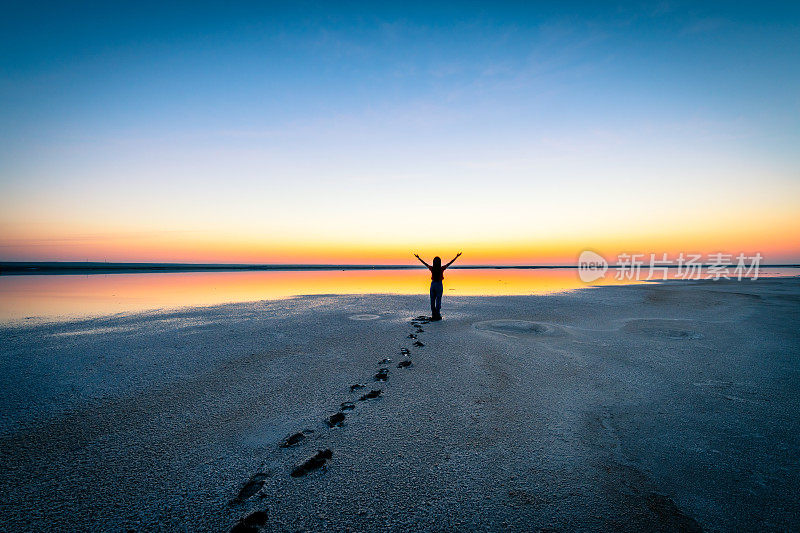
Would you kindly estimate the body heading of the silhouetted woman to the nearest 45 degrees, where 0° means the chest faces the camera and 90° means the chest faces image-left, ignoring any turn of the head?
approximately 180°
